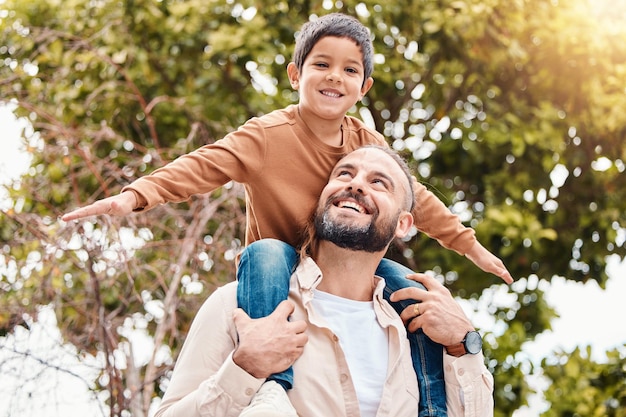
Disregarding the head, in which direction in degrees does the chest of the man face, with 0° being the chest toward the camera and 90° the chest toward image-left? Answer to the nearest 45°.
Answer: approximately 0°
